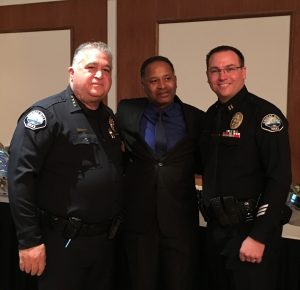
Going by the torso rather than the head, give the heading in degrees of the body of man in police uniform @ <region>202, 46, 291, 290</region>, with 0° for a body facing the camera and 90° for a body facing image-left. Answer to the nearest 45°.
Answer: approximately 45°

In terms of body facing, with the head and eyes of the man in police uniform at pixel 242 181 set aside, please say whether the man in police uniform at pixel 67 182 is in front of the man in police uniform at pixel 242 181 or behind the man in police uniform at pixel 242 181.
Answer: in front

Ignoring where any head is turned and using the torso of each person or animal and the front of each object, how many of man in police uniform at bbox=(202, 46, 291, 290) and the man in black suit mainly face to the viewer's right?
0

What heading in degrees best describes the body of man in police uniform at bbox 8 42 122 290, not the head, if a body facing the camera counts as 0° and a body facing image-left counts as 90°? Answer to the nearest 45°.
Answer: approximately 315°

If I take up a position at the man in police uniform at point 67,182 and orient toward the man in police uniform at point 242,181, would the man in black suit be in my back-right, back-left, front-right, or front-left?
front-left

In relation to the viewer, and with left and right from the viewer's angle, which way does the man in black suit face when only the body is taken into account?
facing the viewer
